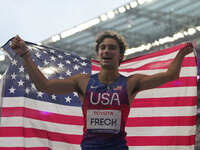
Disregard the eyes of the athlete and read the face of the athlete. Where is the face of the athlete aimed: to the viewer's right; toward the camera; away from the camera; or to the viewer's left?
toward the camera

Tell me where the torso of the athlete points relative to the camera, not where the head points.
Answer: toward the camera
